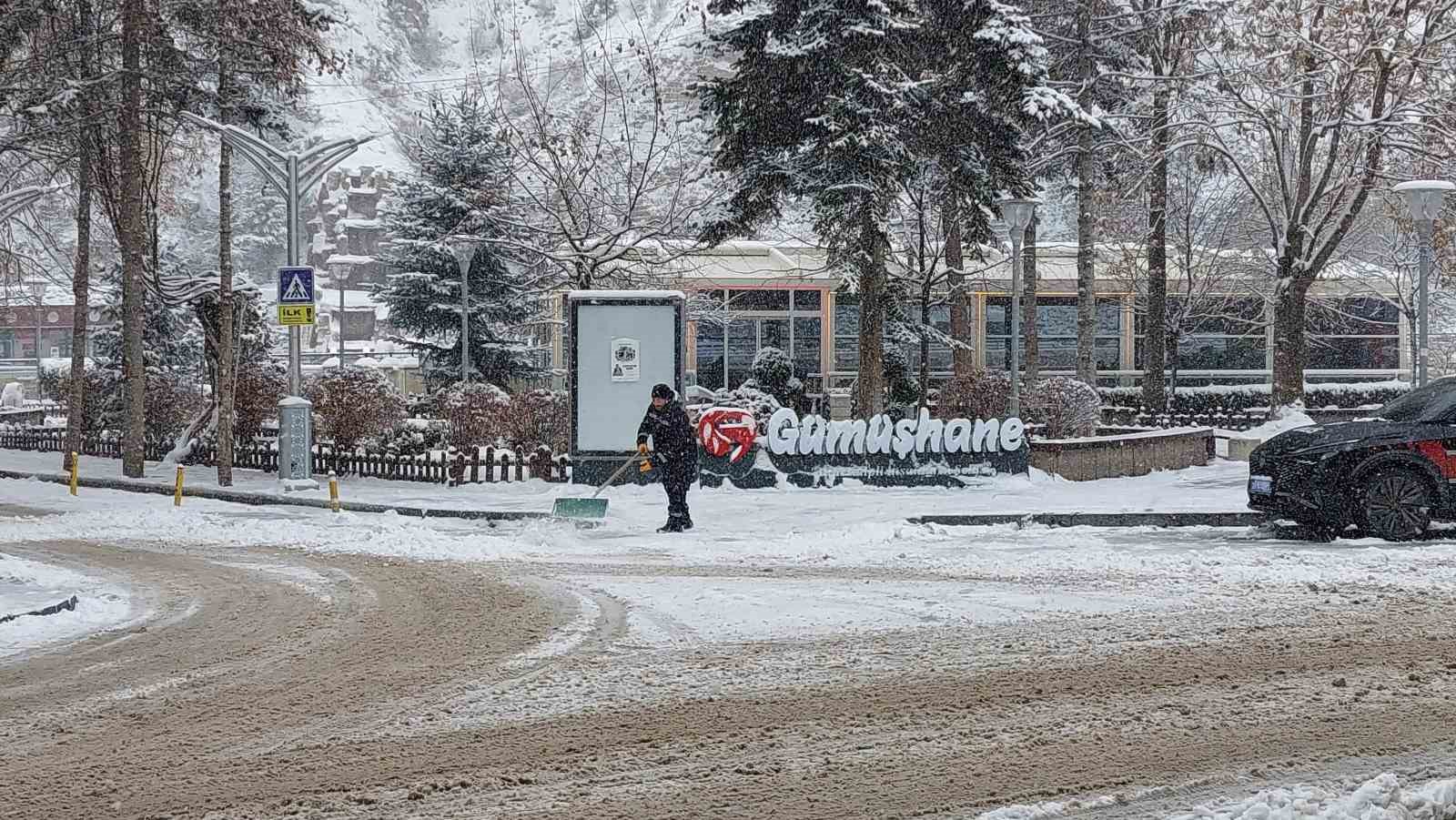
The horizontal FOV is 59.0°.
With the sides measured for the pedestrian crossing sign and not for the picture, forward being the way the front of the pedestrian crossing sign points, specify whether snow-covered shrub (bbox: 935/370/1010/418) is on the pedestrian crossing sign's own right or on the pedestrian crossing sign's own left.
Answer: on the pedestrian crossing sign's own left

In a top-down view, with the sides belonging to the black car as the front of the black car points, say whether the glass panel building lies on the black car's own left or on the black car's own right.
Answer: on the black car's own right

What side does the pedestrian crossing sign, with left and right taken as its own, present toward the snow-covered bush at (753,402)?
left

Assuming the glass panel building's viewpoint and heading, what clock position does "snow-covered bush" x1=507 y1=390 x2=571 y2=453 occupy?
The snow-covered bush is roughly at 1 o'clock from the glass panel building.

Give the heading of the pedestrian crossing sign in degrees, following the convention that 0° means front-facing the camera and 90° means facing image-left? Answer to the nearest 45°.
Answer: approximately 0°

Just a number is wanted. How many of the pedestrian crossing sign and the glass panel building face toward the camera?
2

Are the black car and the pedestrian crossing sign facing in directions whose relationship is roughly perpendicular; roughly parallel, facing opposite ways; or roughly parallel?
roughly perpendicular

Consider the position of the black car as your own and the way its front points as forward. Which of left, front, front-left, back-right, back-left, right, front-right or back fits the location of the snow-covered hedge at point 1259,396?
back-right

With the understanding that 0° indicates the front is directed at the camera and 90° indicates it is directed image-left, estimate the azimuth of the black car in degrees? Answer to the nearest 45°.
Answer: approximately 45°
